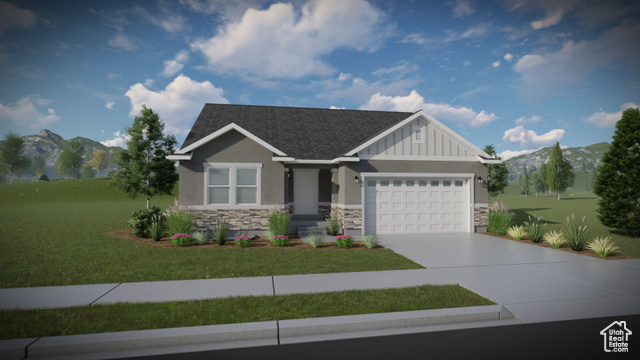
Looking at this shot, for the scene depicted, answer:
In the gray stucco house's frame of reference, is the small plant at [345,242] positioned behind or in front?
in front

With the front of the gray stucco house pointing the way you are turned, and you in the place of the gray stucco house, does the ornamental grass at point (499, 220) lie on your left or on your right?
on your left

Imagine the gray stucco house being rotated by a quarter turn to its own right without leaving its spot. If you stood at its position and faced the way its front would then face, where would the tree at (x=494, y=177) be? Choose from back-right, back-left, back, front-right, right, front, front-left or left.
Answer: back-right

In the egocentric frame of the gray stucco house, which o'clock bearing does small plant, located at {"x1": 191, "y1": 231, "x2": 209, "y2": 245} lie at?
The small plant is roughly at 2 o'clock from the gray stucco house.

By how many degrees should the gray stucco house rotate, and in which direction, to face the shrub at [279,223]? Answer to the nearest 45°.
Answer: approximately 45° to its right

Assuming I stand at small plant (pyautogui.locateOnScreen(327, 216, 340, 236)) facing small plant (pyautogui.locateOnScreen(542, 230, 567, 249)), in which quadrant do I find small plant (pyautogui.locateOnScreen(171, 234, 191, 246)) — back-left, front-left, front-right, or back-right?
back-right

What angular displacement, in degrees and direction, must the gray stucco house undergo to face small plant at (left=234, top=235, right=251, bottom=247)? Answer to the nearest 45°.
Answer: approximately 45° to its right

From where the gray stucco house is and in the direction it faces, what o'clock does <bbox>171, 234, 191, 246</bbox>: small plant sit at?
The small plant is roughly at 2 o'clock from the gray stucco house.

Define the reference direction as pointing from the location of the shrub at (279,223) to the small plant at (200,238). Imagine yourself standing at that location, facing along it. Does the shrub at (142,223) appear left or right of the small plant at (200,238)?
right

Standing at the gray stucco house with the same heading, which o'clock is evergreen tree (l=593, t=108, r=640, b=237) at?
The evergreen tree is roughly at 9 o'clock from the gray stucco house.

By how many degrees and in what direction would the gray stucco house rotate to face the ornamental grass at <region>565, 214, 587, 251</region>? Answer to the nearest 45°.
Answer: approximately 45° to its left

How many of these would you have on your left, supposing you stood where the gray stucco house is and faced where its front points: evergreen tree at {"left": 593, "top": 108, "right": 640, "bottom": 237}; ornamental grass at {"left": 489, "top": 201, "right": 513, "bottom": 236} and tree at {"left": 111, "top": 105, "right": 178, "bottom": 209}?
2

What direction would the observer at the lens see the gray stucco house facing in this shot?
facing the viewer

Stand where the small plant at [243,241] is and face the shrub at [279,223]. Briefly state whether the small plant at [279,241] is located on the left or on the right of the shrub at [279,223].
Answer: right

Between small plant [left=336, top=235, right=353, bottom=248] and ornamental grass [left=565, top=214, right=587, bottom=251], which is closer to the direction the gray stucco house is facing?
the small plant

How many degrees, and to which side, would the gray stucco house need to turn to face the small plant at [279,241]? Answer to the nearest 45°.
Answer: approximately 45° to its right

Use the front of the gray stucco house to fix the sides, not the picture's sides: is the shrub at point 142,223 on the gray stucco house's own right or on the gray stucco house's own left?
on the gray stucco house's own right

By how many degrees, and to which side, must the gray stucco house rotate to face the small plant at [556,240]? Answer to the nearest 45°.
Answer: approximately 45° to its left
